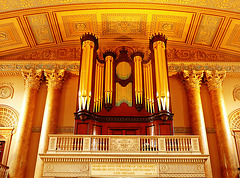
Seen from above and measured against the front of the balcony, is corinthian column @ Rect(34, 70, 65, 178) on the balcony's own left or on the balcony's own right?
on the balcony's own right

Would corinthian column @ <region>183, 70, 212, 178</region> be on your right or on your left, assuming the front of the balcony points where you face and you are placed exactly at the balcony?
on your left

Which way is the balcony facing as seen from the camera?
toward the camera

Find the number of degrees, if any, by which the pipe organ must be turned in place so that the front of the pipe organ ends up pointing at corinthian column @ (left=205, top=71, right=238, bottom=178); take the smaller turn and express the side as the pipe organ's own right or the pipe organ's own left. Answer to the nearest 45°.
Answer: approximately 90° to the pipe organ's own left

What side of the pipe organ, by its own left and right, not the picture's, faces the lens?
front

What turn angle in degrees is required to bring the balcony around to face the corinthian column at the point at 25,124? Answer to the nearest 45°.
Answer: approximately 135° to its right

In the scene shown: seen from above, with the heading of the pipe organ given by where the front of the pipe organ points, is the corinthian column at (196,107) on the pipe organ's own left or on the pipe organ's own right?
on the pipe organ's own left
